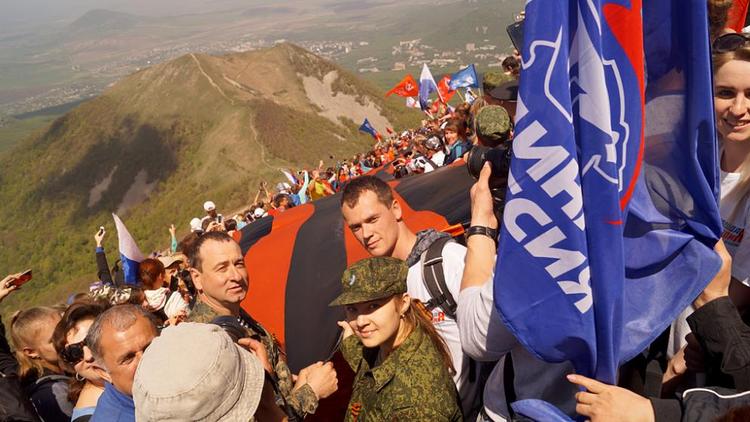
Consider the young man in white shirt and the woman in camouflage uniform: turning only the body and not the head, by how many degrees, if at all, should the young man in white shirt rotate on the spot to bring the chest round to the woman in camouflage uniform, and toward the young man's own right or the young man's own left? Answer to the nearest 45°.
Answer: approximately 45° to the young man's own left

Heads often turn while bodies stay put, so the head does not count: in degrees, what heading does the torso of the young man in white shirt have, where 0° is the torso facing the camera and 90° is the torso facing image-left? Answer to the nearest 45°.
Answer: approximately 45°

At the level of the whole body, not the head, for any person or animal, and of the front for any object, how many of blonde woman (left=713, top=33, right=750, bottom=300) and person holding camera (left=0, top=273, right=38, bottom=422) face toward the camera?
1

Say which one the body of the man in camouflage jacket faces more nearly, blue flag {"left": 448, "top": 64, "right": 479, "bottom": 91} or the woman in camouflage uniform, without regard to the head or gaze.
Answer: the woman in camouflage uniform

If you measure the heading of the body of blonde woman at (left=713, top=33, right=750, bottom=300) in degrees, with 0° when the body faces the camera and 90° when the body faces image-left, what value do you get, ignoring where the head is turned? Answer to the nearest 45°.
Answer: approximately 0°

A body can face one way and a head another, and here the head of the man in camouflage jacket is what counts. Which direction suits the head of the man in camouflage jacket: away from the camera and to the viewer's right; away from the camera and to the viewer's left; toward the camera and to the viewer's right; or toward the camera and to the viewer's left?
toward the camera and to the viewer's right
